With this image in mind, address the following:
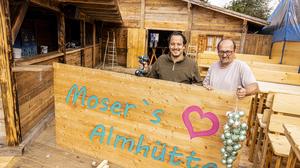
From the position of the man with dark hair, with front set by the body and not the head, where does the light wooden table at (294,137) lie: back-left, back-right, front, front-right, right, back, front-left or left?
front-left

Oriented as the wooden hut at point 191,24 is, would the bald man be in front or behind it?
in front

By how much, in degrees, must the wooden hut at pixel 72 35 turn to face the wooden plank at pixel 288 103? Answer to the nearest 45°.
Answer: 0° — it already faces it

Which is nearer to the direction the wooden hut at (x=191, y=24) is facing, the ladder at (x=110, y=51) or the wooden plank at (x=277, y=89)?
the wooden plank

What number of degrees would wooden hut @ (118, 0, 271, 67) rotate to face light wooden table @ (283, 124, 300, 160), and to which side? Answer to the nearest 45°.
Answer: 0° — it already faces it

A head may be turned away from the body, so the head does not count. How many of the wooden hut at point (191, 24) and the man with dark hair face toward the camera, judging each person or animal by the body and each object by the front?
2

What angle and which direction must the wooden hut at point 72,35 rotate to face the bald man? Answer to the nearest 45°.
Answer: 0° — it already faces them

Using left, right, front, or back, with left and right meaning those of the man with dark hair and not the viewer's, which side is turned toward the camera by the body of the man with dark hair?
front

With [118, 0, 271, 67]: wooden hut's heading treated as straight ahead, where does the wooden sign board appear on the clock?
The wooden sign board is roughly at 12 o'clock from the wooden hut.

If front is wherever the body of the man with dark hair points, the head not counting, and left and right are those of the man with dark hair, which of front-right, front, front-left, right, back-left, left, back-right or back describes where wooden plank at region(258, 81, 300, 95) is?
back-left

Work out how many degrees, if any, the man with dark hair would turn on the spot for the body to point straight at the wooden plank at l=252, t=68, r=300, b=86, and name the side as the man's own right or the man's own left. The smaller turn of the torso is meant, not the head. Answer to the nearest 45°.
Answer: approximately 135° to the man's own left

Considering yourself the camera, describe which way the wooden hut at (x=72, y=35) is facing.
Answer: facing the viewer and to the right of the viewer

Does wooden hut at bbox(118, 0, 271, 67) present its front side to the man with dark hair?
yes

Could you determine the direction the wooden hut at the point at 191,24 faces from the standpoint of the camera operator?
facing the viewer

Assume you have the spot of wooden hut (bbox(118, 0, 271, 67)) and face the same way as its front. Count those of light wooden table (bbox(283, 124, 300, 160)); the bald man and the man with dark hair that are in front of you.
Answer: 3
